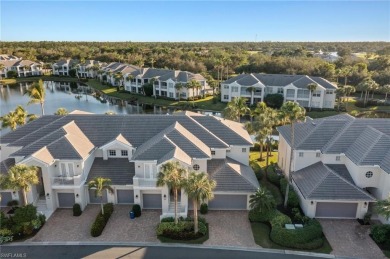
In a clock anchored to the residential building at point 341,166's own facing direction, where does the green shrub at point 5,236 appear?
The green shrub is roughly at 2 o'clock from the residential building.

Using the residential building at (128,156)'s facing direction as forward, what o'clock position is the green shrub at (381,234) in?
The green shrub is roughly at 10 o'clock from the residential building.

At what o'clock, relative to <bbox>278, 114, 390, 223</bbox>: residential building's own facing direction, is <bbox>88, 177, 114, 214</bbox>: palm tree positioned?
The palm tree is roughly at 2 o'clock from the residential building.

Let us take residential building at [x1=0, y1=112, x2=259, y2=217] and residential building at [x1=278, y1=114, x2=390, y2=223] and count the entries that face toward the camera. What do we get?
2

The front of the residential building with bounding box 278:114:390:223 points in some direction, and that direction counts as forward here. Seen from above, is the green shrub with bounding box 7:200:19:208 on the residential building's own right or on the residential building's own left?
on the residential building's own right

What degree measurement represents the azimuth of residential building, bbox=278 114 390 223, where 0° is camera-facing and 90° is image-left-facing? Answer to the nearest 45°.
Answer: approximately 0°

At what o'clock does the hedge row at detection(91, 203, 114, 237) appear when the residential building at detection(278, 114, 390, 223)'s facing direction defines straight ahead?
The hedge row is roughly at 2 o'clock from the residential building.

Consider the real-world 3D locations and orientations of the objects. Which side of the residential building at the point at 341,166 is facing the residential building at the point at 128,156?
right

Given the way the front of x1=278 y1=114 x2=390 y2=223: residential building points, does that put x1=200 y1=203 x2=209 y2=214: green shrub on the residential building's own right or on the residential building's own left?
on the residential building's own right

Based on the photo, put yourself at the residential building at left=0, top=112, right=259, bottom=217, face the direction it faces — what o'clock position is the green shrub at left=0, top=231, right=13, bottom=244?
The green shrub is roughly at 2 o'clock from the residential building.
